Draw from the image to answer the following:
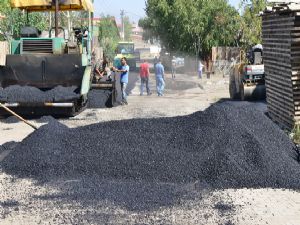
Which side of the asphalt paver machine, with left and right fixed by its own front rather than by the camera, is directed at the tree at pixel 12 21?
back

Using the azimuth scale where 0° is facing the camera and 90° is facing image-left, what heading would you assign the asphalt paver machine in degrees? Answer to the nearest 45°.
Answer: approximately 0°

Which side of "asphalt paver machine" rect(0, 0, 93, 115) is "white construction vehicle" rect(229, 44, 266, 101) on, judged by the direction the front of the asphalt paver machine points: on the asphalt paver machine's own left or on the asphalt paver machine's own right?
on the asphalt paver machine's own left

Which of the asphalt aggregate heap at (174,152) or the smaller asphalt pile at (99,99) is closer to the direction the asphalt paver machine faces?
the asphalt aggregate heap

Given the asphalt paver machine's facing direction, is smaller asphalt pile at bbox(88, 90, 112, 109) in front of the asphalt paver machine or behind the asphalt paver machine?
behind

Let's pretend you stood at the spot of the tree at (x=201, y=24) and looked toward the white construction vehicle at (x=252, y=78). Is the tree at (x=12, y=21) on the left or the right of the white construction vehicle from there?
right

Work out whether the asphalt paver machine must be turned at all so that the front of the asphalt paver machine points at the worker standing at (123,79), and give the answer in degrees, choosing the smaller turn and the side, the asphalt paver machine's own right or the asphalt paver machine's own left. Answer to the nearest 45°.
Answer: approximately 135° to the asphalt paver machine's own left

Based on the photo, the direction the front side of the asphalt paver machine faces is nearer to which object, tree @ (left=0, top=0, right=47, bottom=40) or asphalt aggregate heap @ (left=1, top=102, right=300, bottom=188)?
the asphalt aggregate heap

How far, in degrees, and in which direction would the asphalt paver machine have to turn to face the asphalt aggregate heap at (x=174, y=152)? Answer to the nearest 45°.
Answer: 0° — it already faces it

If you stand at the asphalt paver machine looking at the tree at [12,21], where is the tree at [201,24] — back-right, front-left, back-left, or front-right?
front-right
